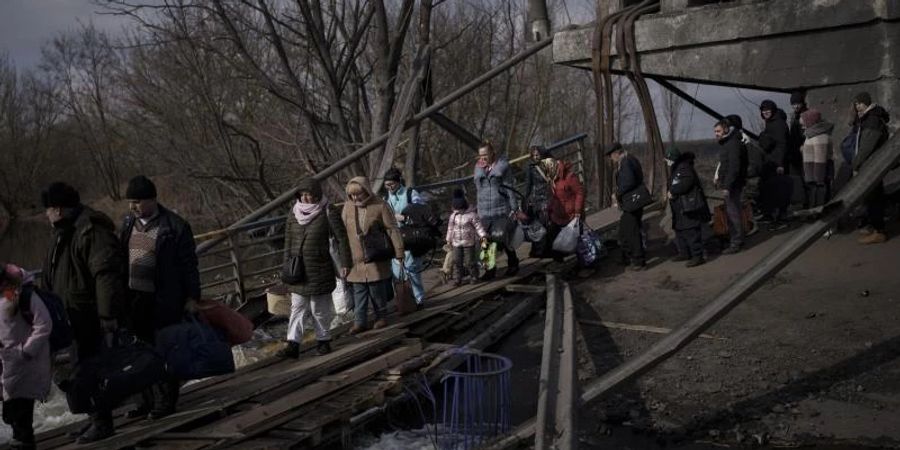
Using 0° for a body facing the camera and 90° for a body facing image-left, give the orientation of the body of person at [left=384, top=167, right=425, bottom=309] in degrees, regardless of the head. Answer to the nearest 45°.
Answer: approximately 45°

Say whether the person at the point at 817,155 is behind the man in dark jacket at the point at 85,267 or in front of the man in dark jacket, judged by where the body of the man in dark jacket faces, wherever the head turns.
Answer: behind

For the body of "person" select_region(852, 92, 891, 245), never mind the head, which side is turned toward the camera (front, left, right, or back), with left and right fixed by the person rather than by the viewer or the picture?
left

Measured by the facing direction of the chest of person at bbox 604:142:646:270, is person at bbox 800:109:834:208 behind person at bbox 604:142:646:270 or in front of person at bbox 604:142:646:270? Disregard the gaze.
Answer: behind

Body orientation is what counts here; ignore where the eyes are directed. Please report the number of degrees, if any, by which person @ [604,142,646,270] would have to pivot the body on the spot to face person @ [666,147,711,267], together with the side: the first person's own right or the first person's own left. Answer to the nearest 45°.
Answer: approximately 180°

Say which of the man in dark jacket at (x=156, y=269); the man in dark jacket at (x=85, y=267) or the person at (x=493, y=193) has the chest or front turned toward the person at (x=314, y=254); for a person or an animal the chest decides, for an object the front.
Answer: the person at (x=493, y=193)

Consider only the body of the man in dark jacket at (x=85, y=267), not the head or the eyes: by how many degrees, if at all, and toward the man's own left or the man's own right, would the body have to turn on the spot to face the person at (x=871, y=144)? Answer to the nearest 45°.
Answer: approximately 135° to the man's own left

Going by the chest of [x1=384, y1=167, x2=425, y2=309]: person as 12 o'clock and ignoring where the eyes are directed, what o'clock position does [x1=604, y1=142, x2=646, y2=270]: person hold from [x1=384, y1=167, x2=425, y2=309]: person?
[x1=604, y1=142, x2=646, y2=270]: person is roughly at 7 o'clock from [x1=384, y1=167, x2=425, y2=309]: person.

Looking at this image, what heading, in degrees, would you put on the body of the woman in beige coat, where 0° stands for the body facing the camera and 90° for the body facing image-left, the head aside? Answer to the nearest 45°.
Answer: approximately 45°
